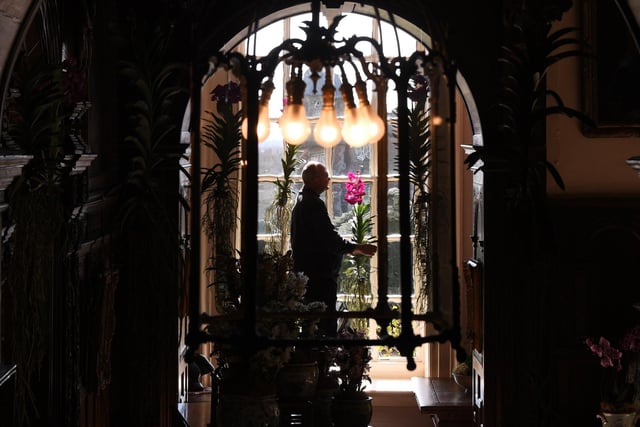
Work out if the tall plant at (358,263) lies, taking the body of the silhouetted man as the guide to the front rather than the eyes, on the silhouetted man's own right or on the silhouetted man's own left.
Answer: on the silhouetted man's own left

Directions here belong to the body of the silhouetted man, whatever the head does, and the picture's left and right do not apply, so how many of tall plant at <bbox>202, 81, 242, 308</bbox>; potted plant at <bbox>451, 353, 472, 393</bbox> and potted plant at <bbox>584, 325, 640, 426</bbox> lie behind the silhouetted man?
1

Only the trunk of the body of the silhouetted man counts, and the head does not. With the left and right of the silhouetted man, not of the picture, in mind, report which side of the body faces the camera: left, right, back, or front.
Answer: right

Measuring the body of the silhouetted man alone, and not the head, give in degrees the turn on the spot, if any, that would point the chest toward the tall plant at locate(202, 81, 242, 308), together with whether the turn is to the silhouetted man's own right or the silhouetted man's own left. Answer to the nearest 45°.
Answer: approximately 180°

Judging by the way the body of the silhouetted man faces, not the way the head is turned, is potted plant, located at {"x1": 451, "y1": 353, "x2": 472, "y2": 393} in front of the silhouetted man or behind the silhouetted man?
in front

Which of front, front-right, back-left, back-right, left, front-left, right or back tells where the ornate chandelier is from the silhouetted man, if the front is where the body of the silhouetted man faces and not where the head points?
right

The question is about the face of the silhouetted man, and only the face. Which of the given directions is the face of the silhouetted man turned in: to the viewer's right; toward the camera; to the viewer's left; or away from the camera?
to the viewer's right
